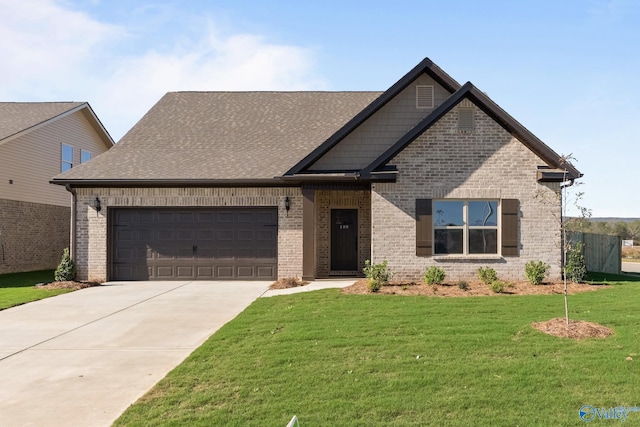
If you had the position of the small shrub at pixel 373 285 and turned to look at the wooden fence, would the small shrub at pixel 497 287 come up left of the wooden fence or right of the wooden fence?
right

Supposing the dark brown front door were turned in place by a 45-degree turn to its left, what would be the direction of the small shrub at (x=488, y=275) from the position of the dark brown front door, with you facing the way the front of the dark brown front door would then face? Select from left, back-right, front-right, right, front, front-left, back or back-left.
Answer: front

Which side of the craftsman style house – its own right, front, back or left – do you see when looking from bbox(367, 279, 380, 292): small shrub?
front

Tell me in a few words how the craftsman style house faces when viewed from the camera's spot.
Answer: facing the viewer

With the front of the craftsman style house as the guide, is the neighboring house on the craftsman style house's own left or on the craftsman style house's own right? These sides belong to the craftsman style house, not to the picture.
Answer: on the craftsman style house's own right

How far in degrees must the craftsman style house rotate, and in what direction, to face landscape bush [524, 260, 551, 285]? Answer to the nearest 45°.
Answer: approximately 45° to its left

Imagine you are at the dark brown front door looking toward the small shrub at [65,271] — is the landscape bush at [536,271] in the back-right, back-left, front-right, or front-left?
back-left

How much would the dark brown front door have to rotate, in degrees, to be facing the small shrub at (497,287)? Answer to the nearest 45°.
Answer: approximately 45° to its left

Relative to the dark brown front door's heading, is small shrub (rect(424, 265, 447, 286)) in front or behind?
in front

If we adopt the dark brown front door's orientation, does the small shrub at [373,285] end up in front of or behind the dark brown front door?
in front

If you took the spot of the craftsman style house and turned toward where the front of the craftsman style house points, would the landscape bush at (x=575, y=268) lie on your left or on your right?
on your left

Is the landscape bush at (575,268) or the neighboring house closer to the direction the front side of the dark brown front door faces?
the landscape bush
